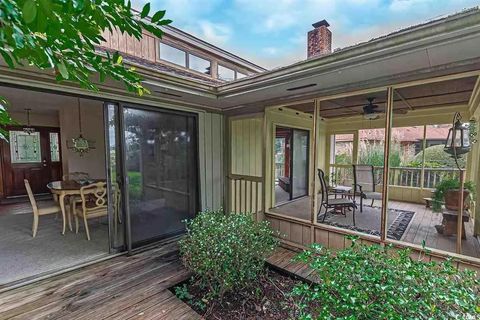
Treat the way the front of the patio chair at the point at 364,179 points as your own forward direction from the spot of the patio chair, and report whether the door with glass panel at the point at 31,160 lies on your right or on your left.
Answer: on your right

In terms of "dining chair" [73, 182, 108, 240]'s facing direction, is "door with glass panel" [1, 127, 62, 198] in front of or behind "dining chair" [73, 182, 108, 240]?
in front

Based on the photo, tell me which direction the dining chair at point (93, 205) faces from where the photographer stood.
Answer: facing away from the viewer and to the left of the viewer

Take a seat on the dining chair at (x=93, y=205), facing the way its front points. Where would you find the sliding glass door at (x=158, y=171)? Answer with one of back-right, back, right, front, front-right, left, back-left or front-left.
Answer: back

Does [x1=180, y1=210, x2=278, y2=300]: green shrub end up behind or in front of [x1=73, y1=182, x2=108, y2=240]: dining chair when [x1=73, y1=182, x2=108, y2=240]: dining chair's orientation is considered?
behind
